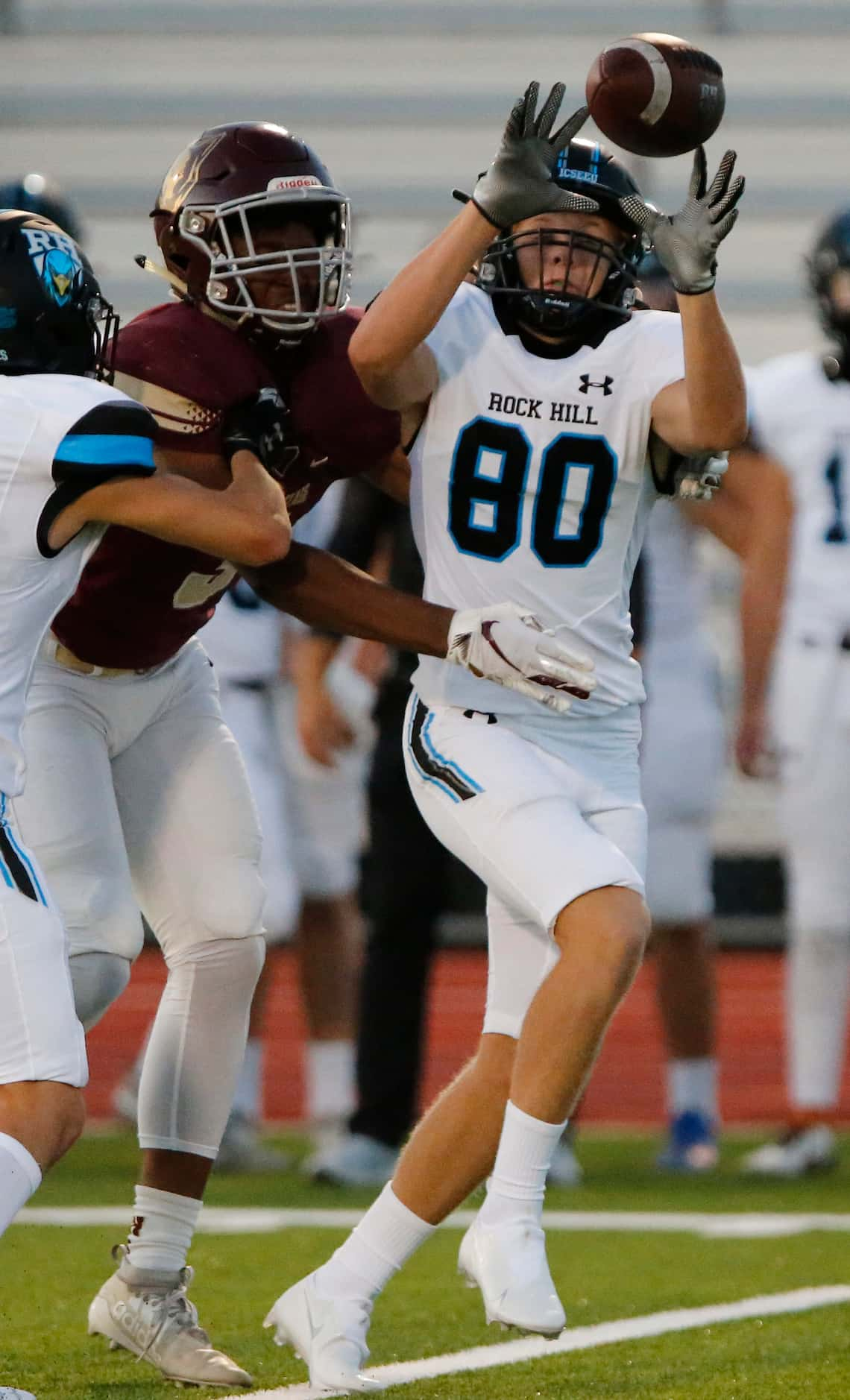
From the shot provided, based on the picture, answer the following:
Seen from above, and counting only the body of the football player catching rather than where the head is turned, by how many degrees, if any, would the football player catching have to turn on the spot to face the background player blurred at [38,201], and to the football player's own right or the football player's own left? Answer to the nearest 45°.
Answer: approximately 135° to the football player's own right

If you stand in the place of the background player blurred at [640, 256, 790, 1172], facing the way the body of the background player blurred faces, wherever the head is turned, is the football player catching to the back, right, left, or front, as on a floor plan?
front

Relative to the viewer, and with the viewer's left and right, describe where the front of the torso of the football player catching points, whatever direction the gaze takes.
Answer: facing the viewer

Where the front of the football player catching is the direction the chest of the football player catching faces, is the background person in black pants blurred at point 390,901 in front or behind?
behind

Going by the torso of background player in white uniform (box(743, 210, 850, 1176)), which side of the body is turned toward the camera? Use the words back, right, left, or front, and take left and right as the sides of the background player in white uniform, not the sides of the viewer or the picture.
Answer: front

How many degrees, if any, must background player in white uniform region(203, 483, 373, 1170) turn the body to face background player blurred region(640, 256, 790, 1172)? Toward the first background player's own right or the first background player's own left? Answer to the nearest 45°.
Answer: approximately 45° to the first background player's own left

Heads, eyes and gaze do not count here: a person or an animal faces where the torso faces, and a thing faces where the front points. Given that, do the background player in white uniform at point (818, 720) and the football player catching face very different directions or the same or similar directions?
same or similar directions

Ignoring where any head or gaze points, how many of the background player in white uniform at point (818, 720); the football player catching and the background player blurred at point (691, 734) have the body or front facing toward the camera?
3

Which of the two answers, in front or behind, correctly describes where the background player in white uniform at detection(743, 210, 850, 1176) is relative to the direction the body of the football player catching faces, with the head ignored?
behind

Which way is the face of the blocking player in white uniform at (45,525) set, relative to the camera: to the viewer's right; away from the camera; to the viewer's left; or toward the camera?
to the viewer's right

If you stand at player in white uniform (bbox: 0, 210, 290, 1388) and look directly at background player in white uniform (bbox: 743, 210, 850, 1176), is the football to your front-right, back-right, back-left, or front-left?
front-right

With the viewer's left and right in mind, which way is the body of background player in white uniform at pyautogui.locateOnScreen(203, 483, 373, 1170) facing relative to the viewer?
facing the viewer and to the right of the viewer

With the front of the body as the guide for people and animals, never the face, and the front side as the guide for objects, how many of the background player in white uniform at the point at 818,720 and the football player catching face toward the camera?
2

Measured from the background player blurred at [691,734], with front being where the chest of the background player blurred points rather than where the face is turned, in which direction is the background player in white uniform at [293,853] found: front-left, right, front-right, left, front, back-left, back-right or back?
right

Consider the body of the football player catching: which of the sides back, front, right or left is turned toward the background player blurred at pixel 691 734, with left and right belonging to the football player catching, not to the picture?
back

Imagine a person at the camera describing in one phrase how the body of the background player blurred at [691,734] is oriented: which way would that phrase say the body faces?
toward the camera

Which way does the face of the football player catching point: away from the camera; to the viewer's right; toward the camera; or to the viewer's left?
toward the camera
